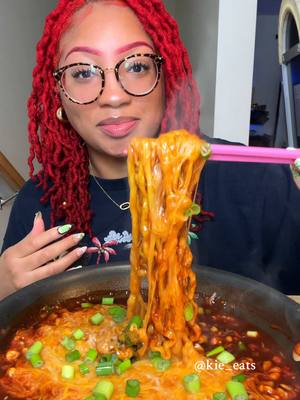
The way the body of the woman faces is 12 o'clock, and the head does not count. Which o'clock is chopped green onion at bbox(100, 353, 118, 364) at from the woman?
The chopped green onion is roughly at 12 o'clock from the woman.

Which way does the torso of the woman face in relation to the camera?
toward the camera

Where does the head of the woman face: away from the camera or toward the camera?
toward the camera

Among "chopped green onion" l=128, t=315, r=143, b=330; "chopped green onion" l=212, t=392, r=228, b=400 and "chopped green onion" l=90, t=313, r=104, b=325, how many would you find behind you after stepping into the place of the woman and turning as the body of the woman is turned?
0

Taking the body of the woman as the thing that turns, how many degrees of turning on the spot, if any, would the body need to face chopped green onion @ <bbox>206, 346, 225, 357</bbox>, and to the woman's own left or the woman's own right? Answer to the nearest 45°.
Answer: approximately 45° to the woman's own left

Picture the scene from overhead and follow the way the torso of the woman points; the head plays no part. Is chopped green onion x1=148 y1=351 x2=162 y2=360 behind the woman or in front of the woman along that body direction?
in front

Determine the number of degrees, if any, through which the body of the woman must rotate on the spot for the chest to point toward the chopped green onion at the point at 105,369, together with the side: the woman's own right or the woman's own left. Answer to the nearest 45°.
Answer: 0° — they already face it

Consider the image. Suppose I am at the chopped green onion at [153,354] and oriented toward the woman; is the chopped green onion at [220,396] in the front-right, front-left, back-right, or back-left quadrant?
back-right

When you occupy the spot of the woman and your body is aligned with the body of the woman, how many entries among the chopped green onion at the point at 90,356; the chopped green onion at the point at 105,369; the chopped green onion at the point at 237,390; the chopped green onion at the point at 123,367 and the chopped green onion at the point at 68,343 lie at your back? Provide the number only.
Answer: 0

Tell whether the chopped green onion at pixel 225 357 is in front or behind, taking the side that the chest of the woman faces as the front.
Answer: in front

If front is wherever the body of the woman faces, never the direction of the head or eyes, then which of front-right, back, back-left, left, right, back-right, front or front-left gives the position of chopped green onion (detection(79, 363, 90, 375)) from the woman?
front

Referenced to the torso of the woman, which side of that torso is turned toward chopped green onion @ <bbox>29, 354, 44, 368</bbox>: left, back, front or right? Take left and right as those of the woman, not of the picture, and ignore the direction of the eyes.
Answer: front

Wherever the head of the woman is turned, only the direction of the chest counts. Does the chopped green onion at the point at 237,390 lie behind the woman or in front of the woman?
in front

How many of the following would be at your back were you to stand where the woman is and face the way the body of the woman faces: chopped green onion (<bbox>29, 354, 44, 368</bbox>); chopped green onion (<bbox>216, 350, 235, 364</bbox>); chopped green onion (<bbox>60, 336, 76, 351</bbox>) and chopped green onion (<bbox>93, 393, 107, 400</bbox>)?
0

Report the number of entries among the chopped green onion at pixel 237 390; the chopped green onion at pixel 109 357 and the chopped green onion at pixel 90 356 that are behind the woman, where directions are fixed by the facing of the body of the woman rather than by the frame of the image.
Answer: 0

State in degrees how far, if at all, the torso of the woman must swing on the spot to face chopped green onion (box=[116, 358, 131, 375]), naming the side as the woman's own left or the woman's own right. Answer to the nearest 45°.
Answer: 0° — they already face it

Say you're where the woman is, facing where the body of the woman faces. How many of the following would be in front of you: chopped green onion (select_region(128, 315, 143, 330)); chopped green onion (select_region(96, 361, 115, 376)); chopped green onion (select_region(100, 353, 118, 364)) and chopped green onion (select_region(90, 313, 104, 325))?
4
